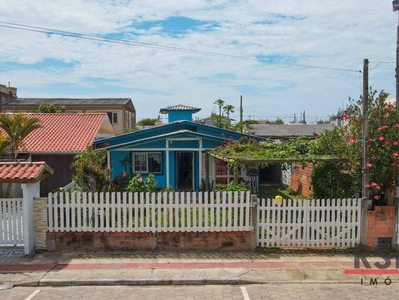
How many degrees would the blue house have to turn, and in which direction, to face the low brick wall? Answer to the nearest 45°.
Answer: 0° — it already faces it

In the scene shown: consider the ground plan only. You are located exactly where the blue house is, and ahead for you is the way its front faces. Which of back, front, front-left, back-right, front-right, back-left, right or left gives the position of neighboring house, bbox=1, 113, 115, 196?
right

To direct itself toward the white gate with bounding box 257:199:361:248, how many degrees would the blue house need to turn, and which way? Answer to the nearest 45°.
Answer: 0° — it already faces it

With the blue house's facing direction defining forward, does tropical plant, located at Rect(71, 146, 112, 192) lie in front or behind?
in front

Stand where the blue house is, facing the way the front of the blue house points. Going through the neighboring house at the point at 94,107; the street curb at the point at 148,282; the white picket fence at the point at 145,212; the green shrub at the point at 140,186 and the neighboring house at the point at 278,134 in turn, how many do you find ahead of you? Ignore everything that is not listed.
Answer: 3

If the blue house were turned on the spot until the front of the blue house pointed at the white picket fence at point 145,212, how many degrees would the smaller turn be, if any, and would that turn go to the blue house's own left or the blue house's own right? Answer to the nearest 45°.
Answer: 0° — it already faces it

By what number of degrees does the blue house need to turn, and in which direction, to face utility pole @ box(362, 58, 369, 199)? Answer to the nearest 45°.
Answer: approximately 45° to its left

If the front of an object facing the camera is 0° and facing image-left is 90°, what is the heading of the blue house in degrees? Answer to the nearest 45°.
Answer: approximately 0°

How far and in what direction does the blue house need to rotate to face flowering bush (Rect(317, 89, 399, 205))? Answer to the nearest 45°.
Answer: approximately 45° to its left
